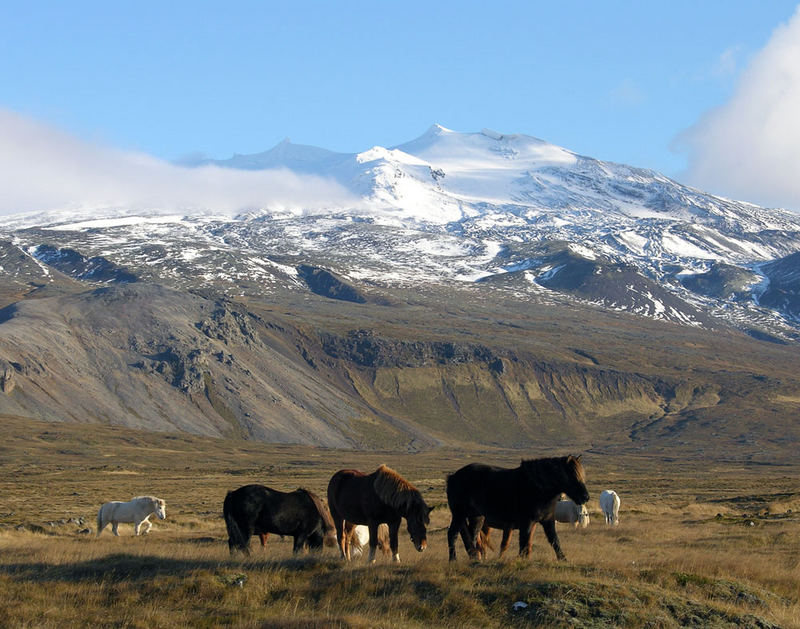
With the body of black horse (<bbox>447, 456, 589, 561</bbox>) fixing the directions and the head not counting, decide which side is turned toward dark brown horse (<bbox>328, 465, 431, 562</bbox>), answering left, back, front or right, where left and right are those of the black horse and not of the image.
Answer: back

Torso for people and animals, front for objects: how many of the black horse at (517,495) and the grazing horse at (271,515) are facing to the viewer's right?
2

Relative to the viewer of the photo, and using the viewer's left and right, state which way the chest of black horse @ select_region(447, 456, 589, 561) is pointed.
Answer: facing to the right of the viewer

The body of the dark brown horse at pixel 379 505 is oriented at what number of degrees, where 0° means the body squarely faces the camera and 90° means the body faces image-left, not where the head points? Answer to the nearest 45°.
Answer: approximately 315°

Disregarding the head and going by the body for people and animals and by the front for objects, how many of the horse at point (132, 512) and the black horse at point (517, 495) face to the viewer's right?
2

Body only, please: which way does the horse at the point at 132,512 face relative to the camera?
to the viewer's right

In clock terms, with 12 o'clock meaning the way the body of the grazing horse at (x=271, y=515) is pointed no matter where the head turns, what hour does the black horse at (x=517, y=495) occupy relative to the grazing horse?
The black horse is roughly at 1 o'clock from the grazing horse.

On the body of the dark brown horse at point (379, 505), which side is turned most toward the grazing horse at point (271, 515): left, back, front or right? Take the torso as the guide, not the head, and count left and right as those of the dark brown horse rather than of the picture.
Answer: back

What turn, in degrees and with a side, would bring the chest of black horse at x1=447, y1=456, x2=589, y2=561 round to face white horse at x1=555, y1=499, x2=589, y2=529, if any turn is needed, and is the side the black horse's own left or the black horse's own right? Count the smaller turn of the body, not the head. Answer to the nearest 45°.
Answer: approximately 90° to the black horse's own left

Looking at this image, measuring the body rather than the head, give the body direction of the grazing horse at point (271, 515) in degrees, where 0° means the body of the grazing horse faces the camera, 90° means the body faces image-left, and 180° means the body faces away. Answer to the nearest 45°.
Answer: approximately 270°
